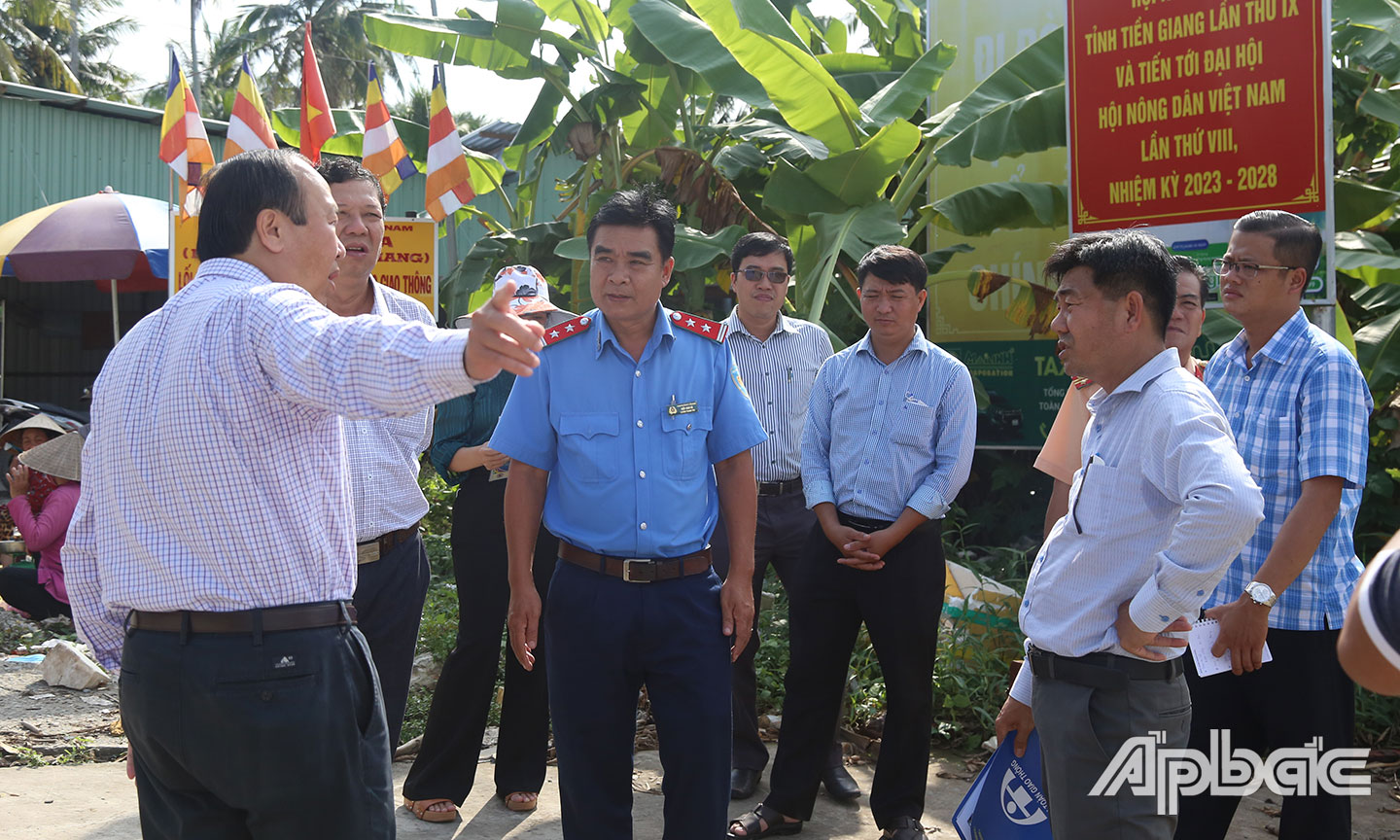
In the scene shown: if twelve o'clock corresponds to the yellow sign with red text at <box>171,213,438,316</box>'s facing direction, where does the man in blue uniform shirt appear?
The man in blue uniform shirt is roughly at 12 o'clock from the yellow sign with red text.

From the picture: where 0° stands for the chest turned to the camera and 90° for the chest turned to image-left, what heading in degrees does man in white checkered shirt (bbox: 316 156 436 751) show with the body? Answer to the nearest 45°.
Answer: approximately 0°

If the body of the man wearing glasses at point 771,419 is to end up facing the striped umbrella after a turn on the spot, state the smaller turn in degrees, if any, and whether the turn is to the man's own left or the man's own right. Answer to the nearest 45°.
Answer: approximately 135° to the man's own right

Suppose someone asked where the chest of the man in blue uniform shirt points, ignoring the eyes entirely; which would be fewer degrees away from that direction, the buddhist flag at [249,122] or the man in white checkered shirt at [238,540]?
the man in white checkered shirt

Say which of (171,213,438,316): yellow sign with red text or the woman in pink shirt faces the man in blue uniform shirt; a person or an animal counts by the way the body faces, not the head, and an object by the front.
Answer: the yellow sign with red text

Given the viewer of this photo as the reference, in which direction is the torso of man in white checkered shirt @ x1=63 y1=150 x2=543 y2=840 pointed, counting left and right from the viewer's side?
facing away from the viewer and to the right of the viewer
